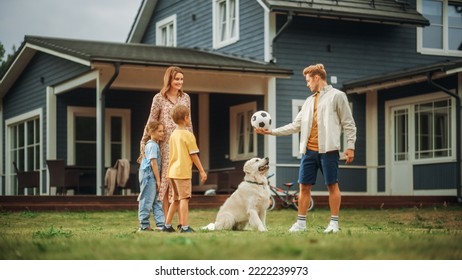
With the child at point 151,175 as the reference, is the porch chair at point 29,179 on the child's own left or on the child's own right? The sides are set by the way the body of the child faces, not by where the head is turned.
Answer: on the child's own left

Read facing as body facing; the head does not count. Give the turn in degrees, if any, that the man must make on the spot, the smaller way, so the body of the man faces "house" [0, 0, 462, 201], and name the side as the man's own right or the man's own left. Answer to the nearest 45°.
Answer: approximately 135° to the man's own right

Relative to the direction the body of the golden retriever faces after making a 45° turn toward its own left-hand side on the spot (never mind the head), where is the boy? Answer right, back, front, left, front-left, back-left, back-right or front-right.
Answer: back

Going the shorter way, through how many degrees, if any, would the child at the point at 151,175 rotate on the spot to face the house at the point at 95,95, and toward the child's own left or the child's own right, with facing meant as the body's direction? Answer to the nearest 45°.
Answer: approximately 90° to the child's own left

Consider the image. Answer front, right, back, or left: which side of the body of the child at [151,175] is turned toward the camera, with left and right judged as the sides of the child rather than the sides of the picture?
right

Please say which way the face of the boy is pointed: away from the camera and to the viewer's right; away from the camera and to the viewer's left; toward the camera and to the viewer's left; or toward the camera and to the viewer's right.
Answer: away from the camera and to the viewer's right
